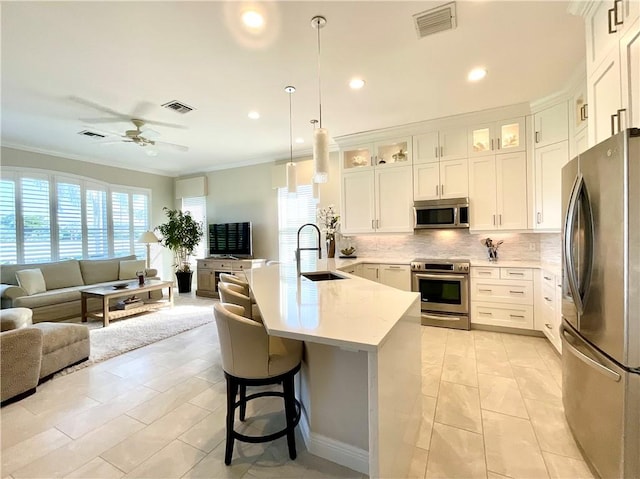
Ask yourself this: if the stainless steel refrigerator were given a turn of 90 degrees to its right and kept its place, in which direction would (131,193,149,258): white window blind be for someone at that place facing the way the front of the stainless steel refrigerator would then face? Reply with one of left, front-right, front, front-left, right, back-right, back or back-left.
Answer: front-left

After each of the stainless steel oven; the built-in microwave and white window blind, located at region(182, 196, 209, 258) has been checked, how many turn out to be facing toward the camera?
3

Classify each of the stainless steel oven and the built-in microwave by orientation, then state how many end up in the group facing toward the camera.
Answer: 2

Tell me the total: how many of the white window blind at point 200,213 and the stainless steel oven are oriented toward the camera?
2

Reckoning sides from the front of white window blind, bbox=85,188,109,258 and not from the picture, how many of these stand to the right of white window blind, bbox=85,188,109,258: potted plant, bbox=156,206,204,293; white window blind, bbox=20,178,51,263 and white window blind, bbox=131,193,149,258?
1

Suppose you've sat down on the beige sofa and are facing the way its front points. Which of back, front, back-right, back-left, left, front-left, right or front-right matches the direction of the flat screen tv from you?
front-left

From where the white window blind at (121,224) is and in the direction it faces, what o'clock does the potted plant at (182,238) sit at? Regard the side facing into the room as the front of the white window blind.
The potted plant is roughly at 11 o'clock from the white window blind.

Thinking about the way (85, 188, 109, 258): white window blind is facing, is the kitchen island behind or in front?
in front

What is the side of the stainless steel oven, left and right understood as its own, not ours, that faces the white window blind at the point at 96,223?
right

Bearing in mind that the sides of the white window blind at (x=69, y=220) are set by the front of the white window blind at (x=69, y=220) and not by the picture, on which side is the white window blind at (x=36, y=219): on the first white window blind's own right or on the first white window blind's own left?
on the first white window blind's own right

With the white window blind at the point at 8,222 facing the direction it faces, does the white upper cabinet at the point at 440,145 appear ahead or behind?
ahead

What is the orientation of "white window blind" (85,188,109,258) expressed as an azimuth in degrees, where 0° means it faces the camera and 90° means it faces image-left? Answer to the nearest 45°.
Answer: approximately 315°

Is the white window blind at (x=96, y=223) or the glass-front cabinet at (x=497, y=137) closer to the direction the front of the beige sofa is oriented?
the glass-front cabinet
